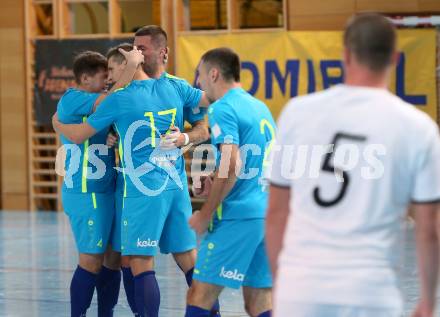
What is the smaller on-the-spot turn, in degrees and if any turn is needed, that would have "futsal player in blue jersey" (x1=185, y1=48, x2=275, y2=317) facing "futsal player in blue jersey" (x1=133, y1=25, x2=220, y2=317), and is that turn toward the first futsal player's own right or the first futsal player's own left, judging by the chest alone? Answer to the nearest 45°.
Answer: approximately 45° to the first futsal player's own right

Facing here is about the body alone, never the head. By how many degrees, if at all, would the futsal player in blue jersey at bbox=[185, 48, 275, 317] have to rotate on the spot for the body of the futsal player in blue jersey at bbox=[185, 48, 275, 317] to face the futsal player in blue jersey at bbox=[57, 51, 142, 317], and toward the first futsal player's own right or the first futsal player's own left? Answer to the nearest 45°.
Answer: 0° — they already face them

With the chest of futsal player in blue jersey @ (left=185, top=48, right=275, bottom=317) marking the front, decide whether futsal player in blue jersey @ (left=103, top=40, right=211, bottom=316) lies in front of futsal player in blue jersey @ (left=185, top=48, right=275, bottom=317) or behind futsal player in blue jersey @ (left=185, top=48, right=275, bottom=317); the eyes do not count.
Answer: in front

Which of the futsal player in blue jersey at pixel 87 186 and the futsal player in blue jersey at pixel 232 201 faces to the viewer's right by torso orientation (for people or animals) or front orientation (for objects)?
the futsal player in blue jersey at pixel 87 186

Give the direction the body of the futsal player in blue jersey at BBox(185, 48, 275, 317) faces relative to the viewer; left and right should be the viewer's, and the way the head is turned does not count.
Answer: facing away from the viewer and to the left of the viewer

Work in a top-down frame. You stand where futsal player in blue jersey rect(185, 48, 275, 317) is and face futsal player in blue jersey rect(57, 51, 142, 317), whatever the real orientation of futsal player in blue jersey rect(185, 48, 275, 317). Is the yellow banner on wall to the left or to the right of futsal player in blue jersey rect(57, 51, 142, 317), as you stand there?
right

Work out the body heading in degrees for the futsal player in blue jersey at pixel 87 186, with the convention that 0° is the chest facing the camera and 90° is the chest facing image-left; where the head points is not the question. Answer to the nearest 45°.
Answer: approximately 270°
